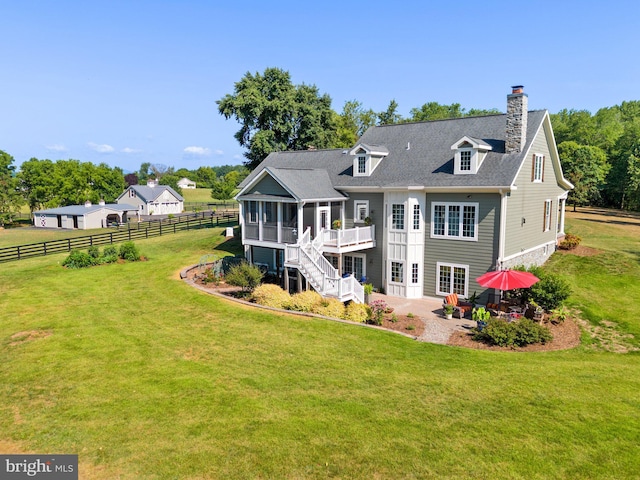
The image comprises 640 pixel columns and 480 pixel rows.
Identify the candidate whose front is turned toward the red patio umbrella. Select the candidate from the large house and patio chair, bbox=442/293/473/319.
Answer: the patio chair

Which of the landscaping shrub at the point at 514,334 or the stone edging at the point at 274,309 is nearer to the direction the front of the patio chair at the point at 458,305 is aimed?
the landscaping shrub

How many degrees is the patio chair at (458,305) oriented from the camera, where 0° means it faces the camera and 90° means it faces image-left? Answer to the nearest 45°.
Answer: approximately 315°

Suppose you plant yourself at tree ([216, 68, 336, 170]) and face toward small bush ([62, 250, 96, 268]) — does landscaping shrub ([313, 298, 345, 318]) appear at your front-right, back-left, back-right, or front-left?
front-left

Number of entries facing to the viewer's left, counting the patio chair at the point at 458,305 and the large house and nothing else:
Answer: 0

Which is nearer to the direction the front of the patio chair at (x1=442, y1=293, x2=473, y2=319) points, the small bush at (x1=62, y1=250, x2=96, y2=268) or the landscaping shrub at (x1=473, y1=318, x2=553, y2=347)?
the landscaping shrub

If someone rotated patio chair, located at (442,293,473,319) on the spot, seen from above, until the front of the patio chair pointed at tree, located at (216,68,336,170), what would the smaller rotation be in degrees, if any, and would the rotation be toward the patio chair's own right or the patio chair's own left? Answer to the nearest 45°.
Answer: approximately 180°

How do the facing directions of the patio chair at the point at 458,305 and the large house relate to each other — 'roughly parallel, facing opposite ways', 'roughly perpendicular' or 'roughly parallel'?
roughly perpendicular
